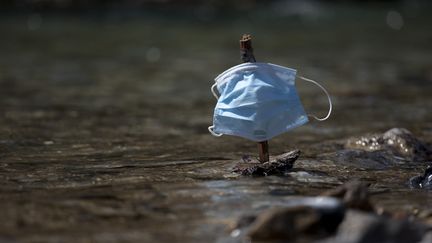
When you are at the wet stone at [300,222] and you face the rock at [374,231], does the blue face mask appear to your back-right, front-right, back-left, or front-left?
back-left

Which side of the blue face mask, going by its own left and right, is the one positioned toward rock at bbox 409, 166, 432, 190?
left

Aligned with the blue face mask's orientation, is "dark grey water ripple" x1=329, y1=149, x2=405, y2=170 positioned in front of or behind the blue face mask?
behind

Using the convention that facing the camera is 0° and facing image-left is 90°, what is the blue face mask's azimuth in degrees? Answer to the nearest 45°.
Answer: approximately 0°

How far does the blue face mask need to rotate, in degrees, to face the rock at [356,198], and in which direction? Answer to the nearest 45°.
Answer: approximately 45° to its left

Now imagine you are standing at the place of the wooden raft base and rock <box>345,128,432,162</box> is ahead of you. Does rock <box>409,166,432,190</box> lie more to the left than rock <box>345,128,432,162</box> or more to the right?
right

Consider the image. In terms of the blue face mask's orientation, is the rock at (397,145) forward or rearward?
rearward

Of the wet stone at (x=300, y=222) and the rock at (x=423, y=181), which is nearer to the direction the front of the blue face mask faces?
the wet stone
